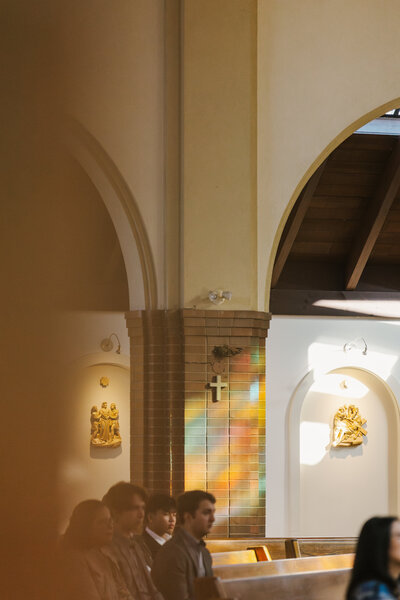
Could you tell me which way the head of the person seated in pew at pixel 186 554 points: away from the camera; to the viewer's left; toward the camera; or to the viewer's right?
to the viewer's right

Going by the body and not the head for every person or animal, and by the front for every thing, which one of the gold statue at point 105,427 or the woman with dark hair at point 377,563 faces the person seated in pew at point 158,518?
the gold statue

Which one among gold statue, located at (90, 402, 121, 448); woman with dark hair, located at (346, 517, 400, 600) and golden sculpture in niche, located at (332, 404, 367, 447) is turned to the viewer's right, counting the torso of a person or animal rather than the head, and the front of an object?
the woman with dark hair

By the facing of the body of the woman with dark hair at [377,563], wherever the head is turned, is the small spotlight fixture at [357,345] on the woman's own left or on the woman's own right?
on the woman's own left

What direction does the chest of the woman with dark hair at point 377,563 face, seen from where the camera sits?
to the viewer's right

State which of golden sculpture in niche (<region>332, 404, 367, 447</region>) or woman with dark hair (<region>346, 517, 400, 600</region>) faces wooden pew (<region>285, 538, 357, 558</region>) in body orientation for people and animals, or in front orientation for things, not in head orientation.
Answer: the golden sculpture in niche

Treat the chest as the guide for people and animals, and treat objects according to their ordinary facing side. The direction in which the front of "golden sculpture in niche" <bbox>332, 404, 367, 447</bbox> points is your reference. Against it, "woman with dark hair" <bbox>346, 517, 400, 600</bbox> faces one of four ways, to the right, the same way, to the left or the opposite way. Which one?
to the left
